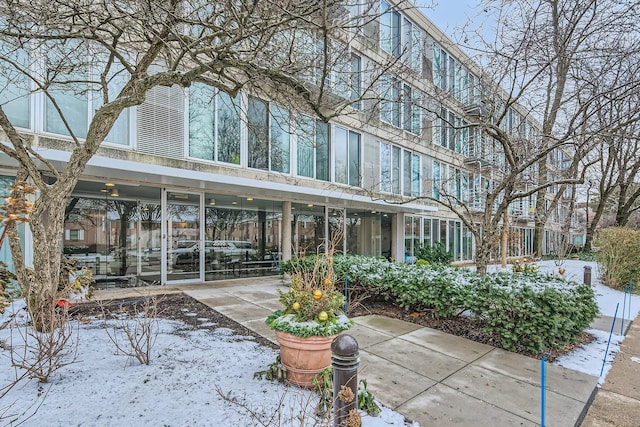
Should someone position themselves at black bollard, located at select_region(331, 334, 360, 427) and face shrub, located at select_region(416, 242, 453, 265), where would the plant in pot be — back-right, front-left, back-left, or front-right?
front-left

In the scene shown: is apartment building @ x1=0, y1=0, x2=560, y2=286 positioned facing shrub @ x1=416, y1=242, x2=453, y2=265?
no

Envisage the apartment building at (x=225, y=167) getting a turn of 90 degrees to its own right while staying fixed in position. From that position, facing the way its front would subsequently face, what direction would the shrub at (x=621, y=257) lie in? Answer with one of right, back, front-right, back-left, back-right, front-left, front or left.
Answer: back-left

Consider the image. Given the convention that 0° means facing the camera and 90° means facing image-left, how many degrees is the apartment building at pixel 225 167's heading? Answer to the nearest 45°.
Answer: approximately 315°

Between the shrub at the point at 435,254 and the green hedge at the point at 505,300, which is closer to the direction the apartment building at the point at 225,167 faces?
the green hedge

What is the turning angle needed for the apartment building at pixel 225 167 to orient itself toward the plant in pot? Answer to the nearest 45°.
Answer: approximately 45° to its right

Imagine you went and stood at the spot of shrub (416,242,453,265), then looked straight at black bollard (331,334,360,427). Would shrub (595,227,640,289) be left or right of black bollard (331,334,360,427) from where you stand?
left

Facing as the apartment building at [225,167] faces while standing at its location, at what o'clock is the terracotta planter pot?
The terracotta planter pot is roughly at 1 o'clock from the apartment building.

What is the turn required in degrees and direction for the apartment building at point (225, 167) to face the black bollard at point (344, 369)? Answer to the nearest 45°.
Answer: approximately 45° to its right
